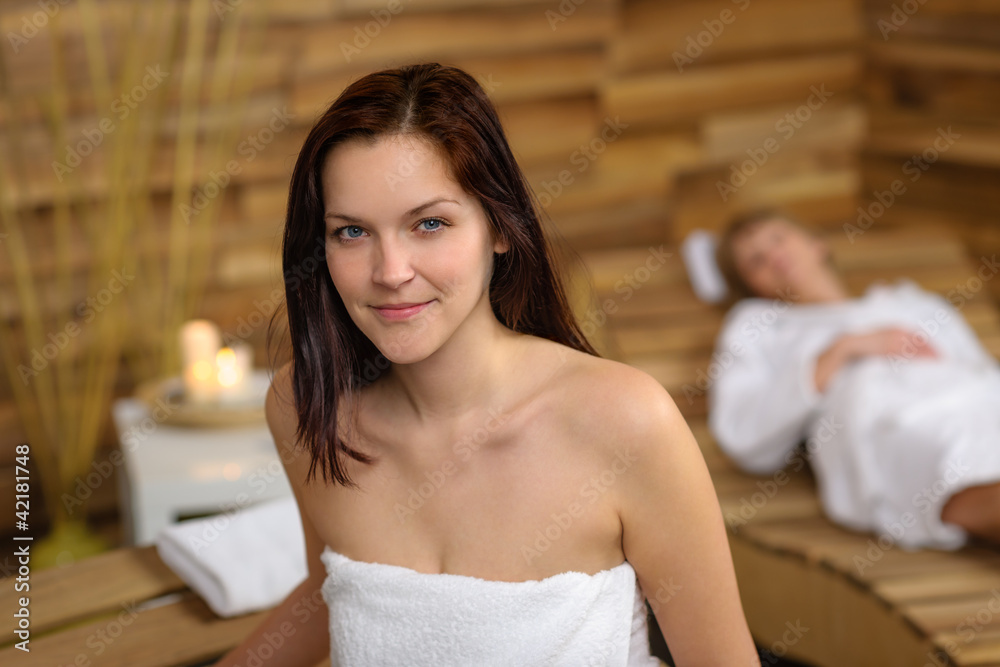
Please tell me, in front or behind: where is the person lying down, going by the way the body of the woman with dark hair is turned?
behind

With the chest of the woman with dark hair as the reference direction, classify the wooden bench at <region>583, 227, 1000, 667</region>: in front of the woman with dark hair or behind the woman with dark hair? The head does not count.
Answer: behind

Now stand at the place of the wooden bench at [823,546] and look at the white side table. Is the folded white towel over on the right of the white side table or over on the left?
left

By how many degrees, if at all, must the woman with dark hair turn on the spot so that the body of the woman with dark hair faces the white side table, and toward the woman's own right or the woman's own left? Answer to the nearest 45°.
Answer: approximately 135° to the woman's own right

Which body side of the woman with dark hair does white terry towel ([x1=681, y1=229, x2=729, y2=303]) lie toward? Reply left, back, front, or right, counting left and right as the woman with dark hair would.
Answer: back

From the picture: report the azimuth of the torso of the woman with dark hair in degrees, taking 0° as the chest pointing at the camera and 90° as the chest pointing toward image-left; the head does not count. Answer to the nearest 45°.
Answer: approximately 0°

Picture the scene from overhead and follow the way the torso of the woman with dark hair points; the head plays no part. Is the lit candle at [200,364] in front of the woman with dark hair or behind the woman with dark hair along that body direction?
behind
